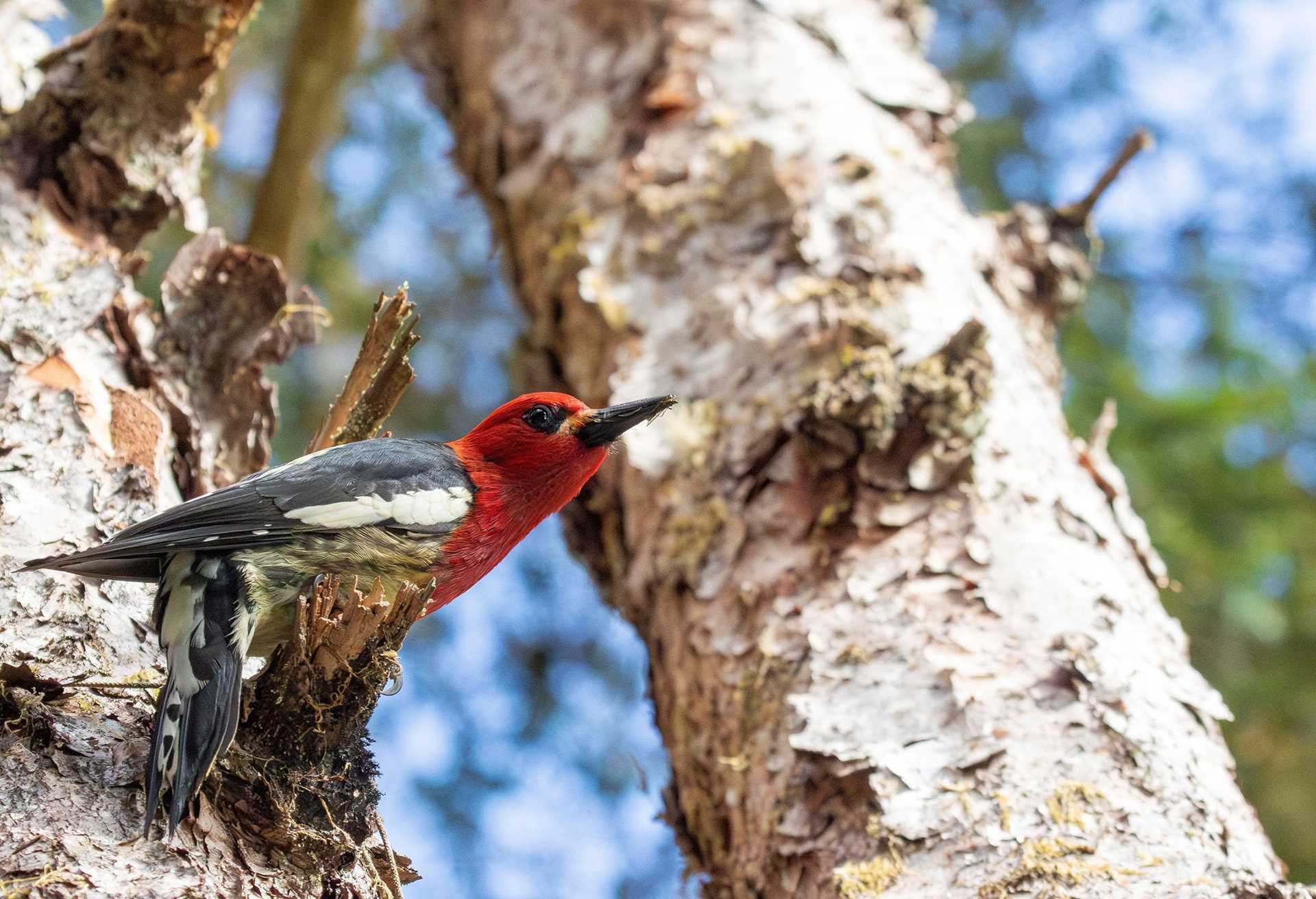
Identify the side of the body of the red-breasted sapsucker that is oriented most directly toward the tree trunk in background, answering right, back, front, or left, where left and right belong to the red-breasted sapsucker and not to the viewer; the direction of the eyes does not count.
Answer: front

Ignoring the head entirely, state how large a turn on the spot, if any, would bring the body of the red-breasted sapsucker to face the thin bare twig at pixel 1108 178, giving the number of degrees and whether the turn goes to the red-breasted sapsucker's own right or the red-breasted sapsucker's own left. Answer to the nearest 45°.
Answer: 0° — it already faces it

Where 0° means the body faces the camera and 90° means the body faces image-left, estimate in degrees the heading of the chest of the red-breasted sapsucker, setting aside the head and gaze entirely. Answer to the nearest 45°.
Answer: approximately 270°
